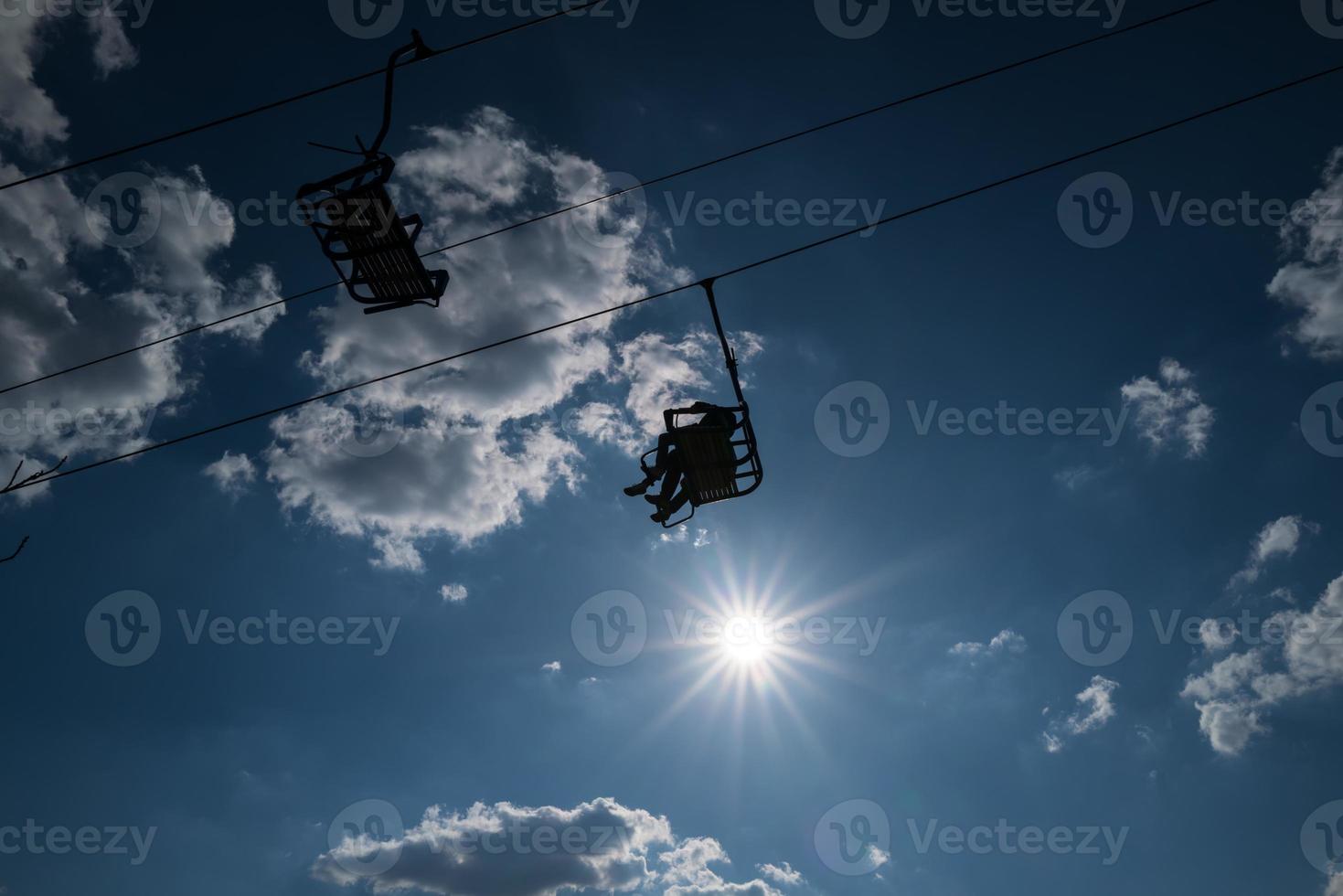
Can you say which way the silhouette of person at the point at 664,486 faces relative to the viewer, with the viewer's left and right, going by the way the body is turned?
facing to the left of the viewer
